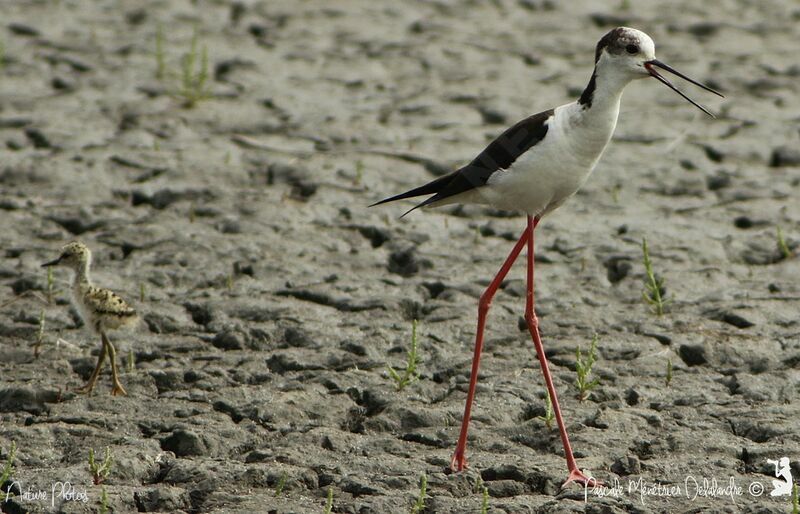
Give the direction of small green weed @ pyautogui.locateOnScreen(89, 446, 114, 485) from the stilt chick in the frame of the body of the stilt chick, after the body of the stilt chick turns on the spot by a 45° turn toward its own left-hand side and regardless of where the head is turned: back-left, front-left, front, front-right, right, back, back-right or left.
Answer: front-left

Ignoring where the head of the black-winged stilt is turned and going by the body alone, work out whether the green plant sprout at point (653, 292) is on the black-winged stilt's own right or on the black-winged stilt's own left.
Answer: on the black-winged stilt's own left

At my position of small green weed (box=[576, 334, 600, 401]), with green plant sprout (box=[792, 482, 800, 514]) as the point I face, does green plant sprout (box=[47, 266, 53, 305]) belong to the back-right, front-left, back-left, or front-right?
back-right

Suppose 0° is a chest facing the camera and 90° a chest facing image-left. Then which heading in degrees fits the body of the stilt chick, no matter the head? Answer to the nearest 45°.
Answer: approximately 90°

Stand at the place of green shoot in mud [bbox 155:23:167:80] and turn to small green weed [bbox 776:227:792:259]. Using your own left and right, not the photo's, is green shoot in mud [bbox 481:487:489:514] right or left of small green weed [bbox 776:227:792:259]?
right

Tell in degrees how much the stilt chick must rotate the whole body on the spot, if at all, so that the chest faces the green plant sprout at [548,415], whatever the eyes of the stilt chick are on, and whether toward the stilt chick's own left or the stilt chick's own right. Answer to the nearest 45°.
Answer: approximately 135° to the stilt chick's own left

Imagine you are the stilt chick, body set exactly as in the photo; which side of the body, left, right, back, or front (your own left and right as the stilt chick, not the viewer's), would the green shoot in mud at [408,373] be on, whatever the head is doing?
back

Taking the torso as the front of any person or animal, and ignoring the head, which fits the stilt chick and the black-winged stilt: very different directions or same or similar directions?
very different directions

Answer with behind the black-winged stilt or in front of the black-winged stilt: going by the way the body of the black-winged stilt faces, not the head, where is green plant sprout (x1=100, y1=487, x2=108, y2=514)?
behind

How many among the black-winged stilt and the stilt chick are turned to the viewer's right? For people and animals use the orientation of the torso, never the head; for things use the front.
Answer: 1

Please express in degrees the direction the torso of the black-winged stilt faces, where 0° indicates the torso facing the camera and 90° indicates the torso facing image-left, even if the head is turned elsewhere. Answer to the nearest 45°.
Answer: approximately 270°

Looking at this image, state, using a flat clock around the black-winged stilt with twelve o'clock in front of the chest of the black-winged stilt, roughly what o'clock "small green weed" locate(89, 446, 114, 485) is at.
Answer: The small green weed is roughly at 5 o'clock from the black-winged stilt.

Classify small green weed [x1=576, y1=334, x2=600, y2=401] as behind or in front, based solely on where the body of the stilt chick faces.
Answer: behind

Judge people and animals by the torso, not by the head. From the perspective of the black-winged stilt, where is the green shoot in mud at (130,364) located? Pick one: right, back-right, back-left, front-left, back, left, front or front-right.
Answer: back
